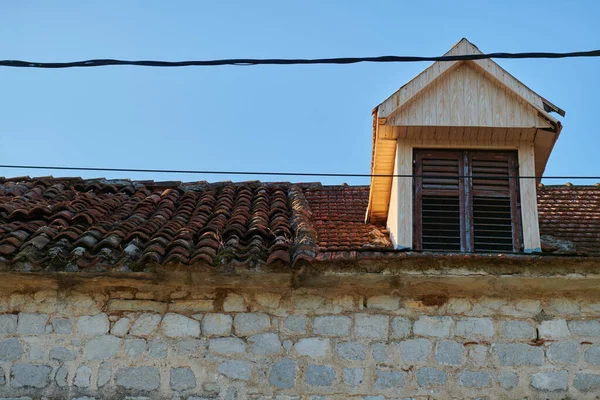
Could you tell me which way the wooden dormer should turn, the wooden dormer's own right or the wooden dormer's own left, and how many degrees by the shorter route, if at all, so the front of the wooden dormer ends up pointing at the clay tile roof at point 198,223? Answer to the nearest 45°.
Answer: approximately 90° to the wooden dormer's own right

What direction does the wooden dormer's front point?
toward the camera
